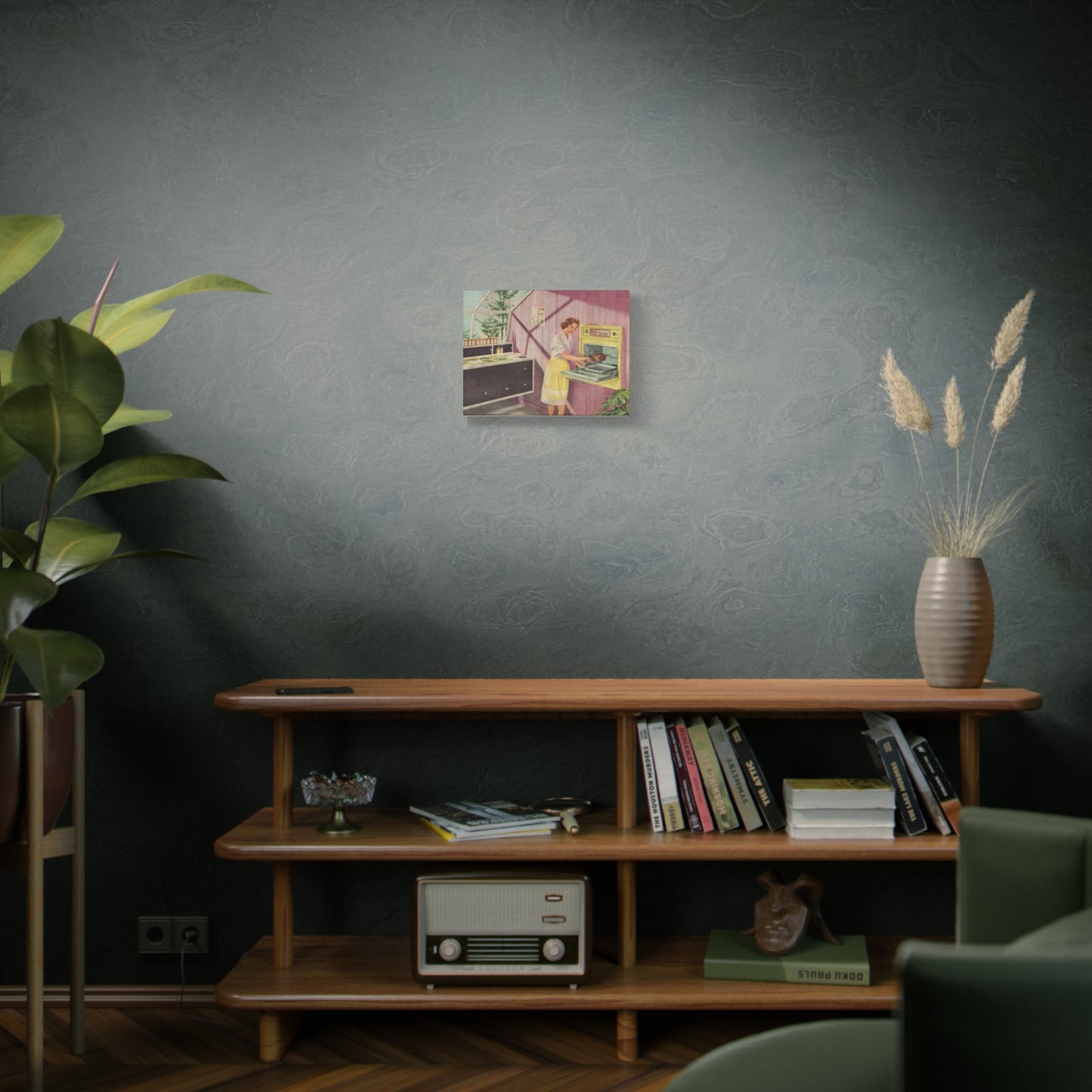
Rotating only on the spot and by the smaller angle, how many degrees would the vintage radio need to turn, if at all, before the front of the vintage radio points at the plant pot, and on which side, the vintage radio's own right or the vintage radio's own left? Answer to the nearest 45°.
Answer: approximately 90° to the vintage radio's own right

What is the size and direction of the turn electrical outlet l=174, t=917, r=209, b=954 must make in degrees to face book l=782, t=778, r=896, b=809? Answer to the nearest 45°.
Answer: approximately 45° to its left

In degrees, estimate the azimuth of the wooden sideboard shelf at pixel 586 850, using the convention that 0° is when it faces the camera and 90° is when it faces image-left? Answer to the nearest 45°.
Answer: approximately 0°

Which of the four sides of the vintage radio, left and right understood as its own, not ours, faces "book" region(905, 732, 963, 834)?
left

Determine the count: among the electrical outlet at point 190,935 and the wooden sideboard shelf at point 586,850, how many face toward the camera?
2

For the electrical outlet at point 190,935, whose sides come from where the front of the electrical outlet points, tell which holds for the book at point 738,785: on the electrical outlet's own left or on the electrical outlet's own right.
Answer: on the electrical outlet's own left

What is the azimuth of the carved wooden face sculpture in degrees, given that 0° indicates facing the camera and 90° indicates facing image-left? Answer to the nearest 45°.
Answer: approximately 45°

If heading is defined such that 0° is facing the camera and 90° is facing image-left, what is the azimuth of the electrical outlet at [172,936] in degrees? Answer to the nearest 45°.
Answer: approximately 0°
